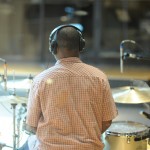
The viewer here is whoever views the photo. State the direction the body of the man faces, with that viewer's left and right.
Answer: facing away from the viewer

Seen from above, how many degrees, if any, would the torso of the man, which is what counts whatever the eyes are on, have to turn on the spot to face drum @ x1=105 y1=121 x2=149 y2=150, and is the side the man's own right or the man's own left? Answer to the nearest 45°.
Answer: approximately 45° to the man's own right

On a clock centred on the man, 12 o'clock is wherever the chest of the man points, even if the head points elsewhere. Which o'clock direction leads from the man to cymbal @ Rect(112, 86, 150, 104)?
The cymbal is roughly at 1 o'clock from the man.
